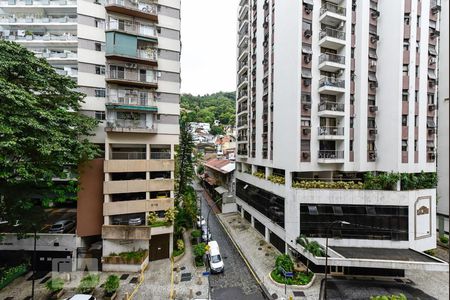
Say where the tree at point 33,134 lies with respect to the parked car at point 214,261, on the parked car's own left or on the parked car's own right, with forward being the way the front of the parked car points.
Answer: on the parked car's own right

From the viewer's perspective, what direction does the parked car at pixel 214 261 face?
toward the camera

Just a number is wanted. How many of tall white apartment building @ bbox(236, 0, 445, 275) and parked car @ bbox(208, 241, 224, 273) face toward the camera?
2

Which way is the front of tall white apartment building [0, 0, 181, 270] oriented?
toward the camera

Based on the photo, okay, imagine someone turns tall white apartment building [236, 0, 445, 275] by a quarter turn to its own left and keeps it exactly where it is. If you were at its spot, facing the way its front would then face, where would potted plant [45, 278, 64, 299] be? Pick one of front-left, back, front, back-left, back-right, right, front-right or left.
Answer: back-right

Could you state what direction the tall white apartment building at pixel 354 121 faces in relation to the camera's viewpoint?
facing the viewer
